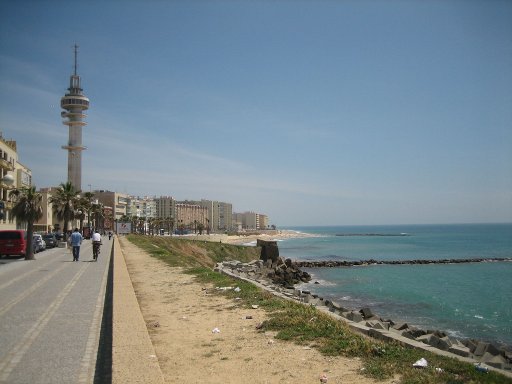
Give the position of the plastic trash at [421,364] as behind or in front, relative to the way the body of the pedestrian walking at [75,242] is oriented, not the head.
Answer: behind

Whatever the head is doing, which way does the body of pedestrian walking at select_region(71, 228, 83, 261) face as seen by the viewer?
away from the camera

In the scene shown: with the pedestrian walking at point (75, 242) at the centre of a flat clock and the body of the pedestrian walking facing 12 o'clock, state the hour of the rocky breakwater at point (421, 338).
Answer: The rocky breakwater is roughly at 5 o'clock from the pedestrian walking.
